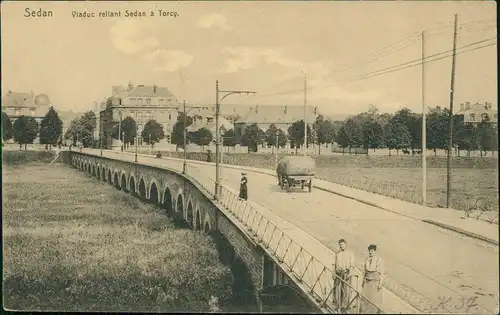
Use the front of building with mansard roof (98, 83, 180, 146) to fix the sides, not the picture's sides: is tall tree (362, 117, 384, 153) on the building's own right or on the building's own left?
on the building's own left

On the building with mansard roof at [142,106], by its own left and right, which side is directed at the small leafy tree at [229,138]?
left

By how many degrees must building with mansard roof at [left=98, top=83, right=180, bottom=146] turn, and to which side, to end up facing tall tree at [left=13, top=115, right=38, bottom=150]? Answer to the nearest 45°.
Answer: approximately 90° to its right

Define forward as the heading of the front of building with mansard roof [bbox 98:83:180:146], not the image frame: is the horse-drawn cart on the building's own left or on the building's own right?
on the building's own left

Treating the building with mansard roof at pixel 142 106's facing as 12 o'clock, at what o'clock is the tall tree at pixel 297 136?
The tall tree is roughly at 9 o'clock from the building with mansard roof.

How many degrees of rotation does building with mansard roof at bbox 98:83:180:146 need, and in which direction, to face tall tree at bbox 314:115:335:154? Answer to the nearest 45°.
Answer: approximately 90° to its left

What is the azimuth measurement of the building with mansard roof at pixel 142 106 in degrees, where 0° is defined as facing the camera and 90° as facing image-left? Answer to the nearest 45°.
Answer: approximately 0°

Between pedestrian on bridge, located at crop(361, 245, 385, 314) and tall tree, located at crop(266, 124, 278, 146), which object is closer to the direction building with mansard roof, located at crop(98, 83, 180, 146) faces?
the pedestrian on bridge

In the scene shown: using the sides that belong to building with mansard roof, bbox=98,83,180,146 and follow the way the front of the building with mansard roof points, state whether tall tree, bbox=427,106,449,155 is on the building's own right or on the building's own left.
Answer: on the building's own left

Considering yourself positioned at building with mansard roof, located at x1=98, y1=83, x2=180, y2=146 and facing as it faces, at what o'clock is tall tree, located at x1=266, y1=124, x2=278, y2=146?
The tall tree is roughly at 9 o'clock from the building with mansard roof.

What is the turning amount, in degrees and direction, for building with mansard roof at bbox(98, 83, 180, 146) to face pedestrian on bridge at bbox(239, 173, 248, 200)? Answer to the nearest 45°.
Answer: approximately 45° to its left
